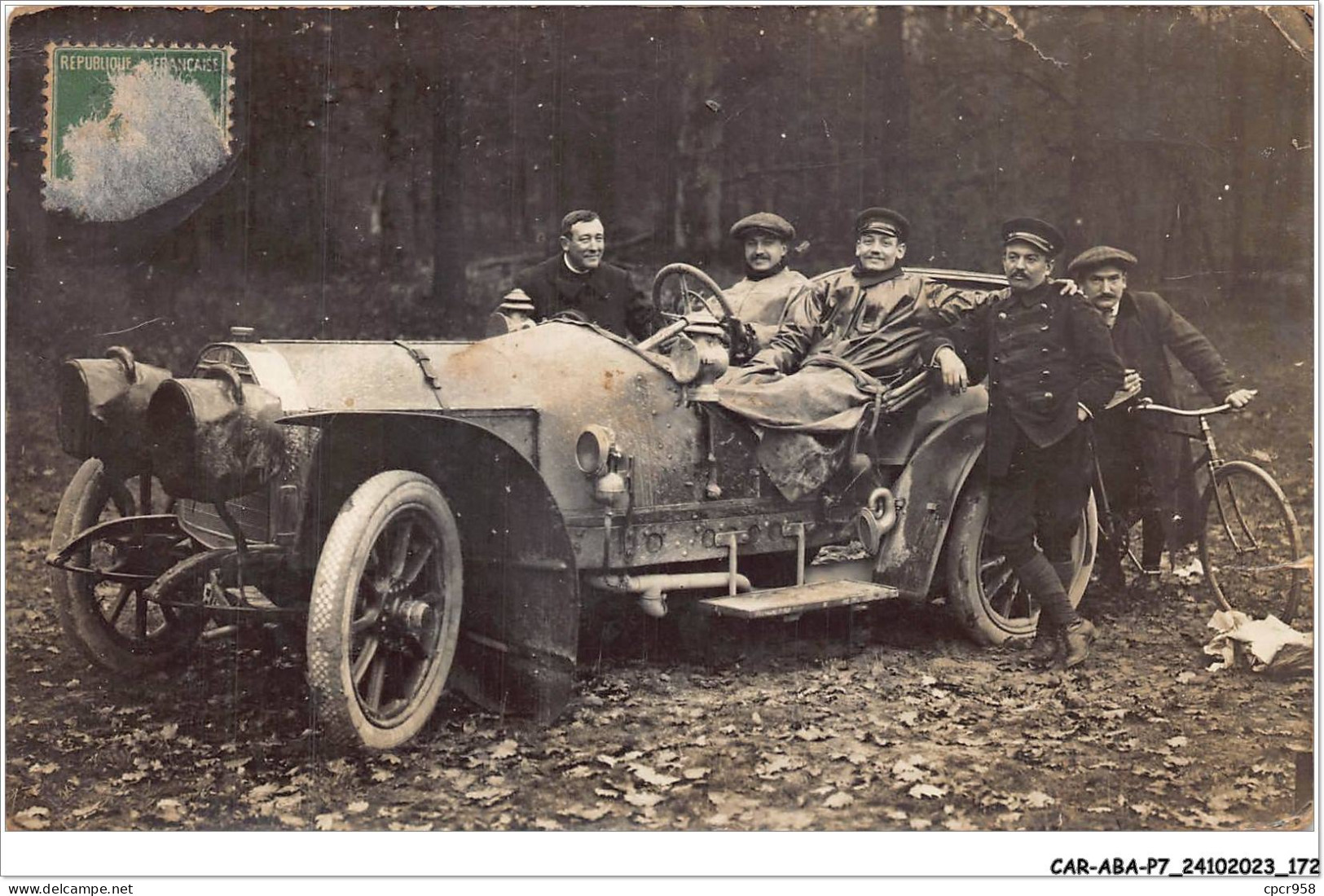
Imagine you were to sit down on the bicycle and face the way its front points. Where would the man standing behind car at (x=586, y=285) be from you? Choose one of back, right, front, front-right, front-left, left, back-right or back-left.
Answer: back-right

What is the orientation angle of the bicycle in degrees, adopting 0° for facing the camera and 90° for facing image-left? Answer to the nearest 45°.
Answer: approximately 315°

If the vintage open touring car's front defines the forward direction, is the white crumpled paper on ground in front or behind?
behind

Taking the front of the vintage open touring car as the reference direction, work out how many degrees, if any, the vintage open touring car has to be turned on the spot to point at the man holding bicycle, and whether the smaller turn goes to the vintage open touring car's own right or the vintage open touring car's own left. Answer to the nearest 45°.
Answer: approximately 135° to the vintage open touring car's own left

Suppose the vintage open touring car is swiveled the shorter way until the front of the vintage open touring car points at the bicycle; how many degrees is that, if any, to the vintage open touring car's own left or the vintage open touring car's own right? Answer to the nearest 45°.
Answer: approximately 135° to the vintage open touring car's own left
